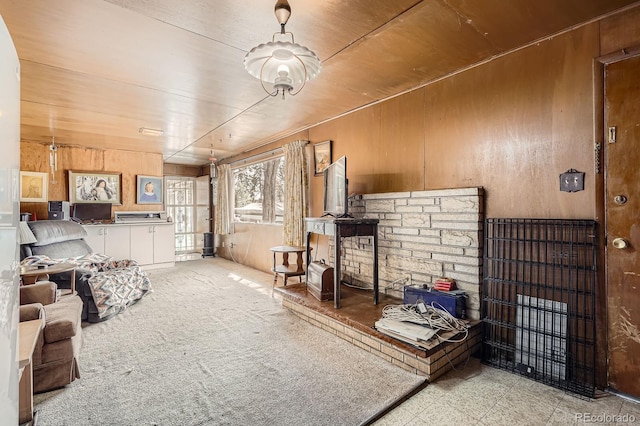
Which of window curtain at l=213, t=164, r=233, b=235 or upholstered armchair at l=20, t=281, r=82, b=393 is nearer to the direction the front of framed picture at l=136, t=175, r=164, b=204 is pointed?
the upholstered armchair

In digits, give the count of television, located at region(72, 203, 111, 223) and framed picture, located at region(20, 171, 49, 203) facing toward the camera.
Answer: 2

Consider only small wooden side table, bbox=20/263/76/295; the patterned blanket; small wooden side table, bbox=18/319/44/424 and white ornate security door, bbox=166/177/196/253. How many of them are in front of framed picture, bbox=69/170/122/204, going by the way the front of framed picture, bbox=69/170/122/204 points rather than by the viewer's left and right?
3

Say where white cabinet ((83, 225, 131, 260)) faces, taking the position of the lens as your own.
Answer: facing the viewer

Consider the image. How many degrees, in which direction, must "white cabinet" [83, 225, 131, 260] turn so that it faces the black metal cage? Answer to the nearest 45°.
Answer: approximately 45° to its left

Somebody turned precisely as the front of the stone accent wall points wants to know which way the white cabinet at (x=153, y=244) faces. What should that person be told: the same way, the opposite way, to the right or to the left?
to the left

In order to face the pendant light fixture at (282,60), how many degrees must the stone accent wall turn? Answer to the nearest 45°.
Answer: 0° — it already faces it

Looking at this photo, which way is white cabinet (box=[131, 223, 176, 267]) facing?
toward the camera

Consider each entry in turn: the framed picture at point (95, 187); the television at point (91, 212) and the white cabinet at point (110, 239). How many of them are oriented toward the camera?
3

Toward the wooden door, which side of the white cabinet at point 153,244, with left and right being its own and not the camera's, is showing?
front

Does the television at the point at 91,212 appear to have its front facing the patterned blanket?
yes

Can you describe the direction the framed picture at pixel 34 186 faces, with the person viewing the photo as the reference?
facing the viewer

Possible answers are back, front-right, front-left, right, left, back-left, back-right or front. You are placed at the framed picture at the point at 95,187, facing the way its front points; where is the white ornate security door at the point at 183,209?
back-left

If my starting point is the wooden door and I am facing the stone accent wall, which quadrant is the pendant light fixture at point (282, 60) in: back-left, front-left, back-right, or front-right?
front-left

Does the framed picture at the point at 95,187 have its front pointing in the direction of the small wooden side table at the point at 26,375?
yes

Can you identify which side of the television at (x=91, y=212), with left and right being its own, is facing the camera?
front

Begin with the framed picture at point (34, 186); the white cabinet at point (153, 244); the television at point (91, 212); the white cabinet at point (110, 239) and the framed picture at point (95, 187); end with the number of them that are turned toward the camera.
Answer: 5

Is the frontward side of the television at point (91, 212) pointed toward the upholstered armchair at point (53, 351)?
yes

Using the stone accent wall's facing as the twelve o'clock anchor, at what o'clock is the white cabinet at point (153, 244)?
The white cabinet is roughly at 2 o'clock from the stone accent wall.
